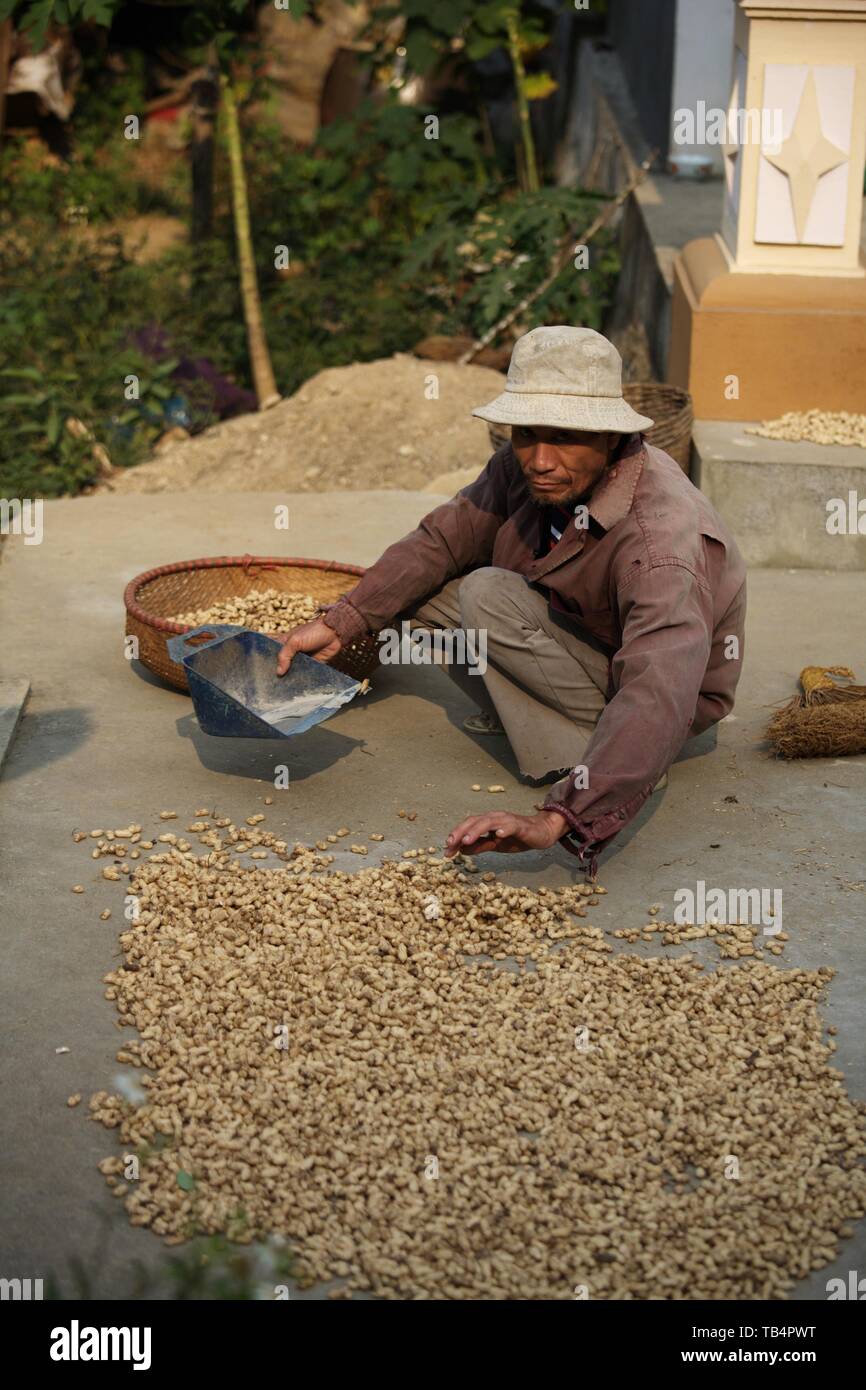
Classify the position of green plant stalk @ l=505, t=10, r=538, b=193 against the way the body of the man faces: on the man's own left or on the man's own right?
on the man's own right

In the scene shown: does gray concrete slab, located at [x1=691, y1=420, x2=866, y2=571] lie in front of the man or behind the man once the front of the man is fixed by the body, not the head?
behind

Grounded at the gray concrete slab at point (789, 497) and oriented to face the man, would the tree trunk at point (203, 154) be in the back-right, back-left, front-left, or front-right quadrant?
back-right

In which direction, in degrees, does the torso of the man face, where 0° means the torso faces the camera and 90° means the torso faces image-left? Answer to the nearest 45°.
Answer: approximately 45°

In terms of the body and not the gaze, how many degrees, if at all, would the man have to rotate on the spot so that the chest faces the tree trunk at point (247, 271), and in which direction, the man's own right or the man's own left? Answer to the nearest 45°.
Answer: approximately 135° to the man's own right

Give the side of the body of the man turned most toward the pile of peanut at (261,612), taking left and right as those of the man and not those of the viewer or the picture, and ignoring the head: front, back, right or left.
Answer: right

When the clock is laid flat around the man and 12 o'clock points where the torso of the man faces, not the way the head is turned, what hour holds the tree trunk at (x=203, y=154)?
The tree trunk is roughly at 4 o'clock from the man.
